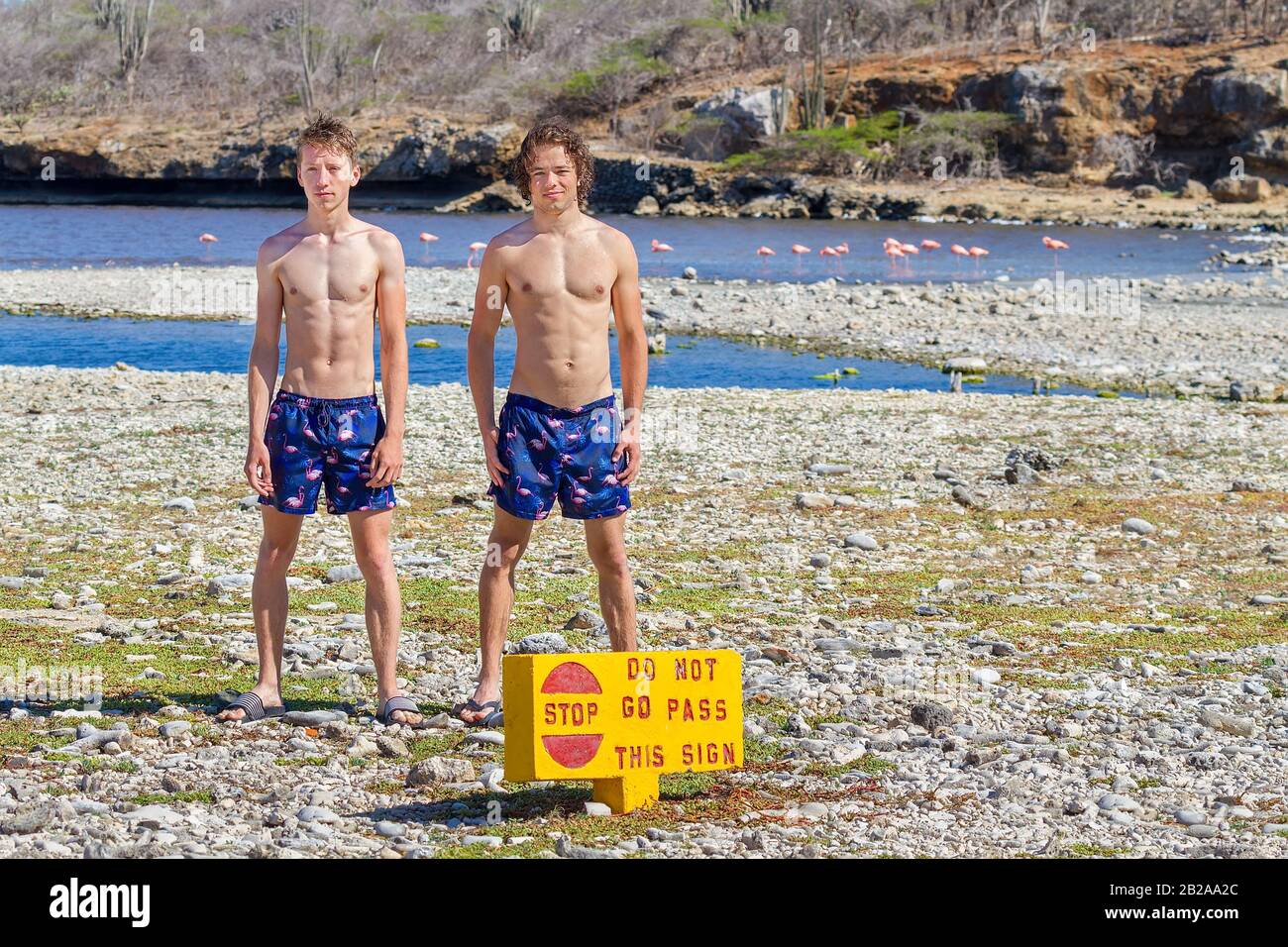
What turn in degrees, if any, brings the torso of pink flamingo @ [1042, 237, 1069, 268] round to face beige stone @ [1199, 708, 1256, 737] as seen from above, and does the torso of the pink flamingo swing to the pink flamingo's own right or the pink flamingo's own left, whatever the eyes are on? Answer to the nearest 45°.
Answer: approximately 90° to the pink flamingo's own left

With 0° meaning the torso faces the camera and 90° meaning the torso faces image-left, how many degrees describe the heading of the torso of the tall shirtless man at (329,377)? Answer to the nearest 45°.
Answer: approximately 0°

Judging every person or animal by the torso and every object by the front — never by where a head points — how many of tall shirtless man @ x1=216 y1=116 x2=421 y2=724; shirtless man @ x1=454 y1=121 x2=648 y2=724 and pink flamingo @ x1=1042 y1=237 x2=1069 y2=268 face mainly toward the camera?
2

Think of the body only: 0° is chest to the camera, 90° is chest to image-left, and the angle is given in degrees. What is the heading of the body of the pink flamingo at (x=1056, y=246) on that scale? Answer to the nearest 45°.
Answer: approximately 90°

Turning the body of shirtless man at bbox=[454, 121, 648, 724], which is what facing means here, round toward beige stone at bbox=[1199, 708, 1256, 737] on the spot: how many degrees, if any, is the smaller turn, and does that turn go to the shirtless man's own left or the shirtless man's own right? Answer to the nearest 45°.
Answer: approximately 90° to the shirtless man's own left

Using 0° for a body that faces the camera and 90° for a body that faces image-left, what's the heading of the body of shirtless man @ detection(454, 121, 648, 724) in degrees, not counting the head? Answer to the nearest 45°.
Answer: approximately 0°

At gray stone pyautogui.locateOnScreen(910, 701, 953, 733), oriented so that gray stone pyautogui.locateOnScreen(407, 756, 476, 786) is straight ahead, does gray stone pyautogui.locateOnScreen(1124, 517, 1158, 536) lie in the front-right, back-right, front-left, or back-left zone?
back-right
